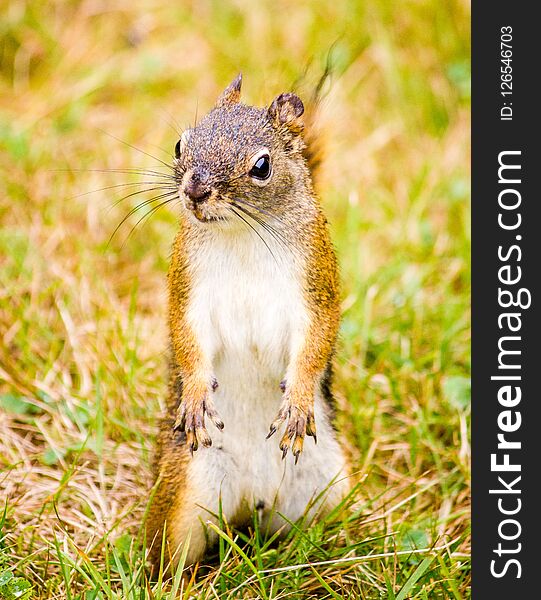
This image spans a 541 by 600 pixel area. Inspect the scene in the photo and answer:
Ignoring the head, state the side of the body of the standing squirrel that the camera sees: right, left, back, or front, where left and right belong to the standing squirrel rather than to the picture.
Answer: front
